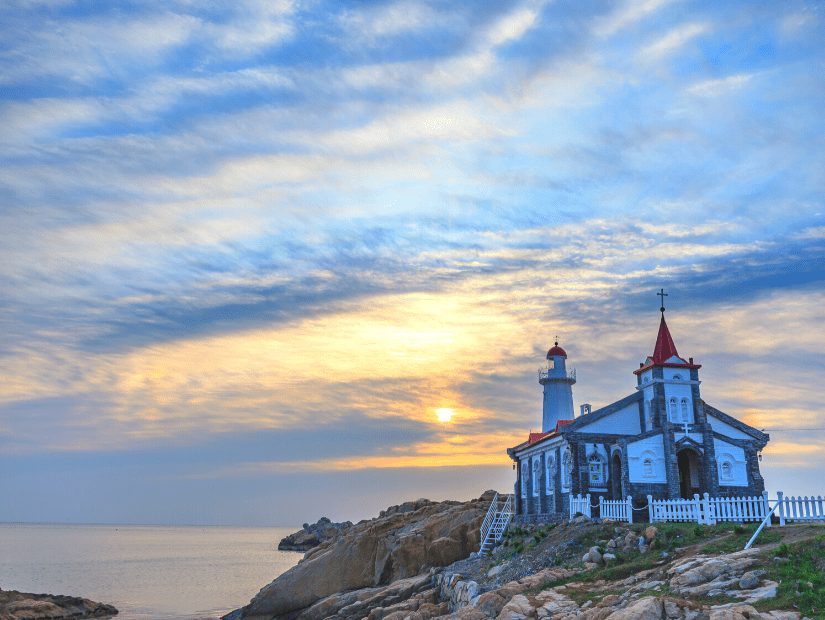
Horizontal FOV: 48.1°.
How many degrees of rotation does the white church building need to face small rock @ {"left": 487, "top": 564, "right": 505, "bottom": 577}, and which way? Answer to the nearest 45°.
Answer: approximately 90° to its right

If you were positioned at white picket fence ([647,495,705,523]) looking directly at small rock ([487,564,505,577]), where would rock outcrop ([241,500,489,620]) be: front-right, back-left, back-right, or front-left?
front-right

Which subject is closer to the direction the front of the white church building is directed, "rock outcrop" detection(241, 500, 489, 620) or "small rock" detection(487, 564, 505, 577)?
the small rock

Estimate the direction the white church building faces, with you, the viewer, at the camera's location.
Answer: facing the viewer and to the right of the viewer

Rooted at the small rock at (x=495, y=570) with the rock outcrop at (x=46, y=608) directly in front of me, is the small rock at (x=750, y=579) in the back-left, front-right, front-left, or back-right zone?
back-left

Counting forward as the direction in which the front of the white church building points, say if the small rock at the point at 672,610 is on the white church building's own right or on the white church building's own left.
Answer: on the white church building's own right

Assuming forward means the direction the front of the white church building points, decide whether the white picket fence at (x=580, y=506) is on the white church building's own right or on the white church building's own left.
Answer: on the white church building's own right

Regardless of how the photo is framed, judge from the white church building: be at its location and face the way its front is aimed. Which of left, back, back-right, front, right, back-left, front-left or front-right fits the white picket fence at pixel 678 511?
front-right
